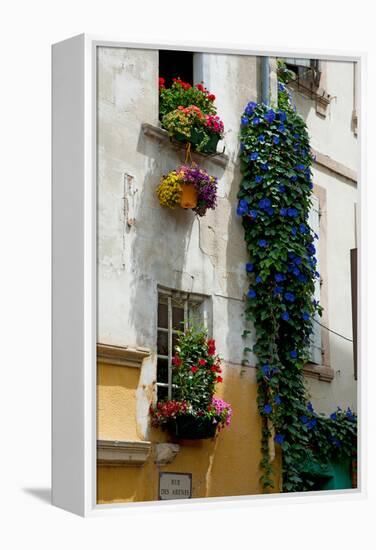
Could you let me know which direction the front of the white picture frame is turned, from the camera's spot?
facing the viewer and to the right of the viewer
